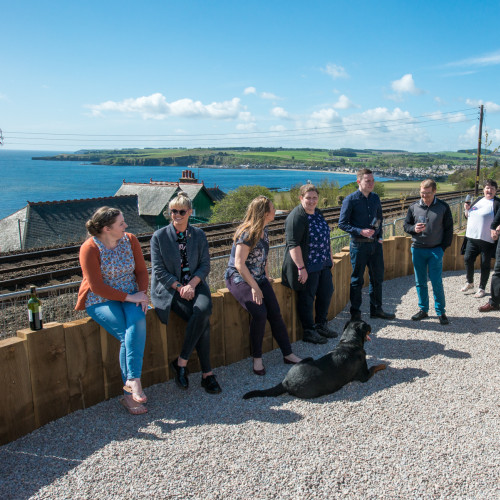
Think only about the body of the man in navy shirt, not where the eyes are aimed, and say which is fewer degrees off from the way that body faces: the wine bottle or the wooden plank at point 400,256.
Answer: the wine bottle

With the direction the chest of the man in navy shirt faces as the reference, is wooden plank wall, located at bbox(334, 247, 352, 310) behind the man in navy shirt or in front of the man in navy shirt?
behind

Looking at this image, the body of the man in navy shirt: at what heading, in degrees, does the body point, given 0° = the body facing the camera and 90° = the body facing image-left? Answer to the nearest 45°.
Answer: approximately 315°

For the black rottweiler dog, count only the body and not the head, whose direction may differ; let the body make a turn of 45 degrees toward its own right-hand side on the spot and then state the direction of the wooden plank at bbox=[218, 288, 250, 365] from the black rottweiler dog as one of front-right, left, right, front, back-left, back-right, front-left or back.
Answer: back-left

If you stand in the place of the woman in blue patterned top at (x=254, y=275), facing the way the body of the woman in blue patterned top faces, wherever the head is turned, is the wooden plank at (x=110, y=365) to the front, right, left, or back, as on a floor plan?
right

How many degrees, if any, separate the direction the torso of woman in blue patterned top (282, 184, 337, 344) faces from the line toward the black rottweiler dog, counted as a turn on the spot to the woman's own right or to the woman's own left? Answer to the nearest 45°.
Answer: approximately 45° to the woman's own right

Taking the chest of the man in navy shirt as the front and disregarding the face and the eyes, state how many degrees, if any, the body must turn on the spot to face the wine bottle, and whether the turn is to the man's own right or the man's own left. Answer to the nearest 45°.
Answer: approximately 90° to the man's own right

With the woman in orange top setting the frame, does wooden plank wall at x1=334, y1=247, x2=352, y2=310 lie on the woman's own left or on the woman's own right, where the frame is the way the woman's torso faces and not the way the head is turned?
on the woman's own left

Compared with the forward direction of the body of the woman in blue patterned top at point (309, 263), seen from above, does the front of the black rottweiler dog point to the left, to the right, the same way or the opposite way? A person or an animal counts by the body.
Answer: to the left

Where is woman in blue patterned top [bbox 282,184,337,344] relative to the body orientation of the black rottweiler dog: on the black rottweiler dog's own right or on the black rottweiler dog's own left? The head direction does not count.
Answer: on the black rottweiler dog's own left

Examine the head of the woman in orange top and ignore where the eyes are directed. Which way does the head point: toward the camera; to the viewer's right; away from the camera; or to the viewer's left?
to the viewer's right
